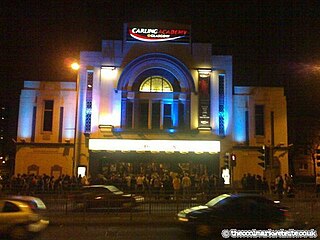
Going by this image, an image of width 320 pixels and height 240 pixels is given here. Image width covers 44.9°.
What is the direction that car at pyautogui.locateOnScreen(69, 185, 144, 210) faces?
to the viewer's right

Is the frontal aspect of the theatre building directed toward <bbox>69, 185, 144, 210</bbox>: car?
yes

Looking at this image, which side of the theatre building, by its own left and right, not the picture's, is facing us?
front

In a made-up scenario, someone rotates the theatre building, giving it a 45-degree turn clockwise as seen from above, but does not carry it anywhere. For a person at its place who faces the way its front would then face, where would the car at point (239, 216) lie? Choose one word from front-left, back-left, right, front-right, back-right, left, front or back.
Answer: front-left

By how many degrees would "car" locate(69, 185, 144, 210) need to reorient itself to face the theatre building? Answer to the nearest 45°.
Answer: approximately 90° to its left

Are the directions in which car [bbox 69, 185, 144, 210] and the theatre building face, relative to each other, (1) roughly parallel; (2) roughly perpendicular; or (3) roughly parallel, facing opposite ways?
roughly perpendicular

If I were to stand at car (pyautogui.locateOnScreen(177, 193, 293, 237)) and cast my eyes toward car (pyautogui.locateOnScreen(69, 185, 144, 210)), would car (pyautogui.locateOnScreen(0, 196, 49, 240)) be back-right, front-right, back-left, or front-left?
front-left

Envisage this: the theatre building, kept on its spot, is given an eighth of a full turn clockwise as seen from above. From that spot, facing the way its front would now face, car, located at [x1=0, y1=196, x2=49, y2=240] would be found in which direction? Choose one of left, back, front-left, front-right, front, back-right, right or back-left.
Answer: front-left

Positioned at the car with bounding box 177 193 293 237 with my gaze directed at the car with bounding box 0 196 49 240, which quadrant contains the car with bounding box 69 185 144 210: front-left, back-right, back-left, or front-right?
front-right

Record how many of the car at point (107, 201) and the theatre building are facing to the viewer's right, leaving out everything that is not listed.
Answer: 1
